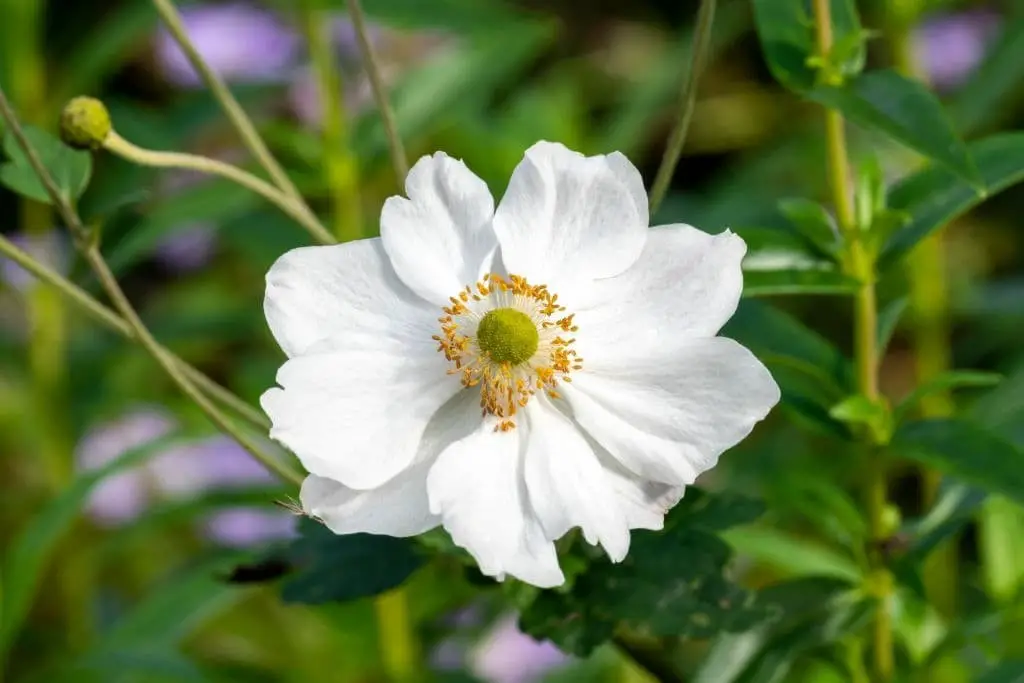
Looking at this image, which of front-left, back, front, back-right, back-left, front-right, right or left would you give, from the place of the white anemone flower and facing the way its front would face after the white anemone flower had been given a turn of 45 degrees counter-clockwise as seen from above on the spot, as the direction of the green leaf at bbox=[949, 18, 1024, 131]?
left

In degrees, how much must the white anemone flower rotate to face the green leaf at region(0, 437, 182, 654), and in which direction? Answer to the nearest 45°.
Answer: approximately 135° to its right

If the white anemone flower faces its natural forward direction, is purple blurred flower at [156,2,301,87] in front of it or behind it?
behind

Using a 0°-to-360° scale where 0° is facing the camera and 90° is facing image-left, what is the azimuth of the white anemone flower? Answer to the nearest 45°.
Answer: approximately 0°

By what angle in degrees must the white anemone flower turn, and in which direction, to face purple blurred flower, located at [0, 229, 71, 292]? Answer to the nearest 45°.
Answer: approximately 135° to its right
